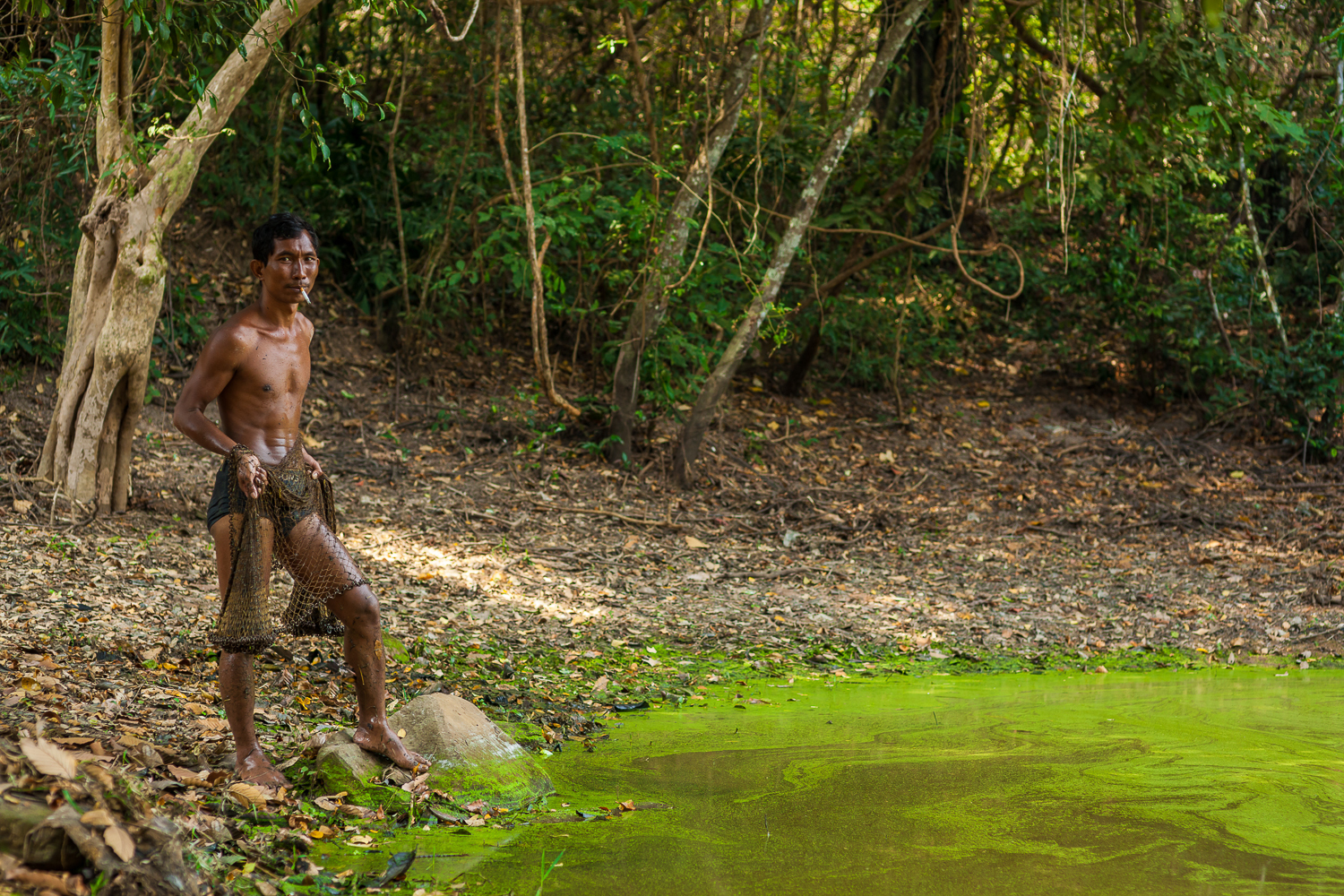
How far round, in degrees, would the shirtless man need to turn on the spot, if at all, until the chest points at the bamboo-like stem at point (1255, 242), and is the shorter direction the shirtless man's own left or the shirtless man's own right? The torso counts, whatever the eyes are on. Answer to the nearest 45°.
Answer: approximately 90° to the shirtless man's own left

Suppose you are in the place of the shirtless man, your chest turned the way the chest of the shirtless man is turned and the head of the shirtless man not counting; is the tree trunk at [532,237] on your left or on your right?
on your left

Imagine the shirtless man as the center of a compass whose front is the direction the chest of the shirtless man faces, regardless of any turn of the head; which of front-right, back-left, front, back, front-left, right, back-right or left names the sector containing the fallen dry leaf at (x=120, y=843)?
front-right

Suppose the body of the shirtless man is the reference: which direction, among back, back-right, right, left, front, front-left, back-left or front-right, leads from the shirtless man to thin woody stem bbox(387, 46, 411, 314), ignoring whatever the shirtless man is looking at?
back-left

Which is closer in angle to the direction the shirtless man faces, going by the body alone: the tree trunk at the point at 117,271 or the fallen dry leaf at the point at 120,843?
the fallen dry leaf

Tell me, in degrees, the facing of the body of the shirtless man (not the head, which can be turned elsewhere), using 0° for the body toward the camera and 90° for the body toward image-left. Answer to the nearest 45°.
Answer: approximately 315°

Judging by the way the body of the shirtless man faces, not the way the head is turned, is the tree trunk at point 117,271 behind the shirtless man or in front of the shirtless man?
behind
